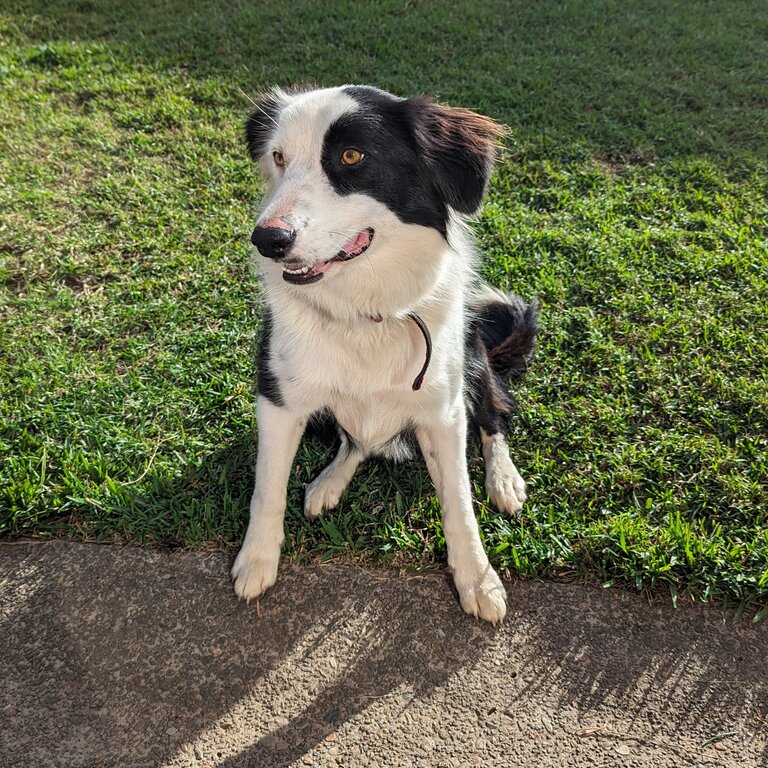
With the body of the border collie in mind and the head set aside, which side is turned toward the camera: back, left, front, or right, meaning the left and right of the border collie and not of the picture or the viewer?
front
